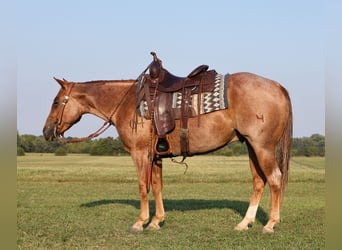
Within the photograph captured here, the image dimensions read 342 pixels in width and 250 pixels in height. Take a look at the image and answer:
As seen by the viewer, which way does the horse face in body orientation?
to the viewer's left
